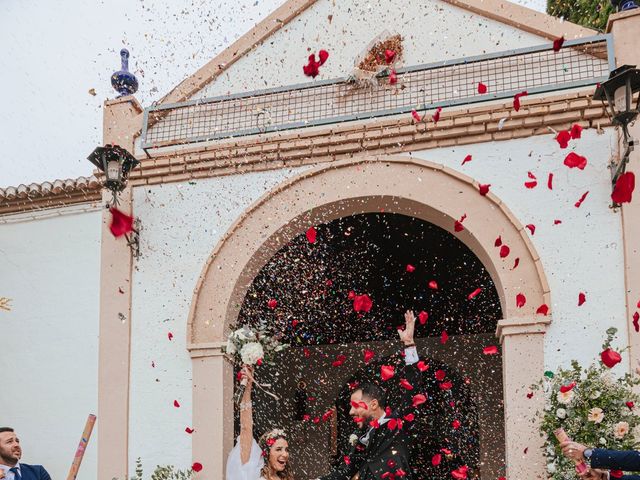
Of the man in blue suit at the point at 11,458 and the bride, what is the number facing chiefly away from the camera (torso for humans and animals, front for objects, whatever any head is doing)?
0

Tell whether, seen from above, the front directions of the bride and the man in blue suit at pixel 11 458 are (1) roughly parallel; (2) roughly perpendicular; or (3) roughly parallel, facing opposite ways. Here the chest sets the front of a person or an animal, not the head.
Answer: roughly parallel

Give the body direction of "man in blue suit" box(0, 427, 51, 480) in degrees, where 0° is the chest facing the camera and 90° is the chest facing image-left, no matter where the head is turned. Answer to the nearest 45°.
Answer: approximately 315°

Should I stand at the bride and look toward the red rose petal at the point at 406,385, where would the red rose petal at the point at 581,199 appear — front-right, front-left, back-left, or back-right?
front-left

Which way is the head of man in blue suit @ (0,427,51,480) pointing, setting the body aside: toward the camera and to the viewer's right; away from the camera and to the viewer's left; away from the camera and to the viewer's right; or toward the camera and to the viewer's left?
toward the camera and to the viewer's right

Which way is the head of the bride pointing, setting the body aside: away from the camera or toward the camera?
toward the camera

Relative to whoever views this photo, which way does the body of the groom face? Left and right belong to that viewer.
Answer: facing the viewer and to the left of the viewer

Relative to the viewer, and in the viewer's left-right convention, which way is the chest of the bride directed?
facing the viewer and to the right of the viewer

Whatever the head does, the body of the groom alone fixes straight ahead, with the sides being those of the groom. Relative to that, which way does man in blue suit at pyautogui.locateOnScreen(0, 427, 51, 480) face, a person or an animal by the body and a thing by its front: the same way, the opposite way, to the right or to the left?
to the left
